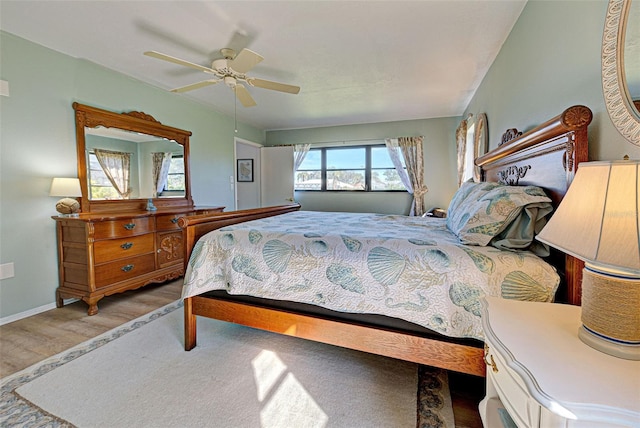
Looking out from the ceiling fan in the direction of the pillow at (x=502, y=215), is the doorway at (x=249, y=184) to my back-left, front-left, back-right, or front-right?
back-left

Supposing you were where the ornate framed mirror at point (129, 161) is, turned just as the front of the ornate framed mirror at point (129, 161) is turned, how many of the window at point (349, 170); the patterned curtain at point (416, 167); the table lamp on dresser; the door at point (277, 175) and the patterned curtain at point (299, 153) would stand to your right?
1

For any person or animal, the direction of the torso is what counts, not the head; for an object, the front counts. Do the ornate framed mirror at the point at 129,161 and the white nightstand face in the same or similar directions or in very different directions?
very different directions

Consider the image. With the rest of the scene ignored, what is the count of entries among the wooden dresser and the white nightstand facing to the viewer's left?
1

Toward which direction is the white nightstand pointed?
to the viewer's left

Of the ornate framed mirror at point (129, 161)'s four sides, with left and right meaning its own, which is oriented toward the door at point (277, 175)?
left

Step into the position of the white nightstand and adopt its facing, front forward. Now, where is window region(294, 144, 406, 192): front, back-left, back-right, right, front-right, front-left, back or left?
front-right

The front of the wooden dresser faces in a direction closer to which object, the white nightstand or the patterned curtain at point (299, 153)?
the white nightstand

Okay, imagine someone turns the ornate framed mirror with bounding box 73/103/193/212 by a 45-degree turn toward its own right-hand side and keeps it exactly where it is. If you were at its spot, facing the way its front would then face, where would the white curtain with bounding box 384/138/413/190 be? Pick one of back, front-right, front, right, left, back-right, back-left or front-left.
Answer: left

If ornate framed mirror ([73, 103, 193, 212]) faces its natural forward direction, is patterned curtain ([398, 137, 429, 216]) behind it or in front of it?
in front

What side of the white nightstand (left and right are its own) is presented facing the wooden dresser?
front

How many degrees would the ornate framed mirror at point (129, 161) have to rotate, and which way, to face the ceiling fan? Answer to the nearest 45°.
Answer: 0° — it already faces it

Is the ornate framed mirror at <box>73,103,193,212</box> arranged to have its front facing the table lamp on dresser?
no

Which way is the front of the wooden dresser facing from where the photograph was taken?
facing the viewer and to the right of the viewer
